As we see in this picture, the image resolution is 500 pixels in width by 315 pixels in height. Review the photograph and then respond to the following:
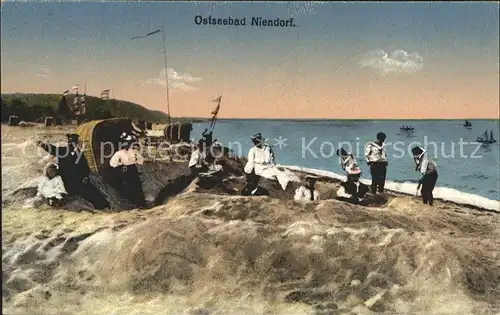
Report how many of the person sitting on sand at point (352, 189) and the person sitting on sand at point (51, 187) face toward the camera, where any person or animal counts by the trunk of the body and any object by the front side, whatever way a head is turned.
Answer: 2

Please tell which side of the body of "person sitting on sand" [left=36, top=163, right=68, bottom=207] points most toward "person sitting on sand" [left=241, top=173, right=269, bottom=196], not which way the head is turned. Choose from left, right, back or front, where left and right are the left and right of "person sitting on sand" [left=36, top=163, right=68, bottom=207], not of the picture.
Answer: left
